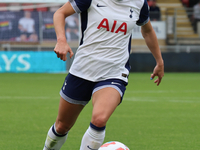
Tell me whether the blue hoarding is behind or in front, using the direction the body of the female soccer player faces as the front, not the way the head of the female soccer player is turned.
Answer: behind

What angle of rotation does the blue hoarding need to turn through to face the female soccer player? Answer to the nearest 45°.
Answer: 0° — it already faces them

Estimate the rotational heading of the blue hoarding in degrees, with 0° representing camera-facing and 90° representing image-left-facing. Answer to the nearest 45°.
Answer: approximately 0°

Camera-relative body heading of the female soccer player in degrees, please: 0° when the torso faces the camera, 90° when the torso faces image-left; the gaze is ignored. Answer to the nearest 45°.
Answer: approximately 0°

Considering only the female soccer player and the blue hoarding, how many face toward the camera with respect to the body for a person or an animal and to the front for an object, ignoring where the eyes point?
2
